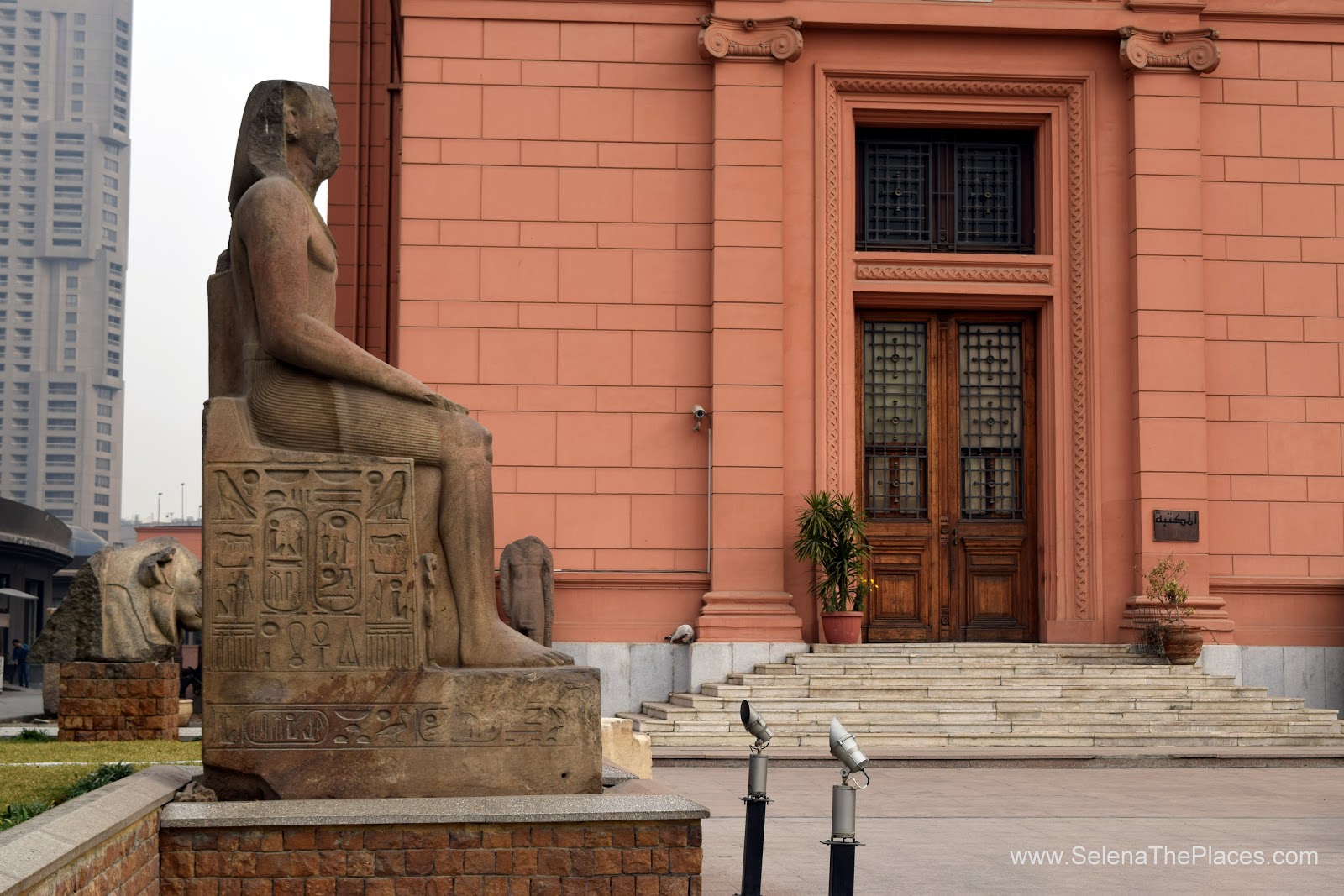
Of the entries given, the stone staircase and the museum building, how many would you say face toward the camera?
2

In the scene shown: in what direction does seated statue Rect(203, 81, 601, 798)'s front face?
to the viewer's right

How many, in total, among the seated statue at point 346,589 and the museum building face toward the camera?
1

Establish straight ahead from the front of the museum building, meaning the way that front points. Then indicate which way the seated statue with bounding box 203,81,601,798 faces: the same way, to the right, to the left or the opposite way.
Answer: to the left

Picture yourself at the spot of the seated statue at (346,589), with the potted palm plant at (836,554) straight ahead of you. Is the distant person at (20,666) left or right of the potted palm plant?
left

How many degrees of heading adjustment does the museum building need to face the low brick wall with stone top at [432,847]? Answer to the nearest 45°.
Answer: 0° — it already faces it

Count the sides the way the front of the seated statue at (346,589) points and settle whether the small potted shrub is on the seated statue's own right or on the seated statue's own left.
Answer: on the seated statue's own left

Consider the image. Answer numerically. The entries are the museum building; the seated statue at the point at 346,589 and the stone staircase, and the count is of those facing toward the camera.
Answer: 2

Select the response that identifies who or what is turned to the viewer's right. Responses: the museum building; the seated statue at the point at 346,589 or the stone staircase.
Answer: the seated statue

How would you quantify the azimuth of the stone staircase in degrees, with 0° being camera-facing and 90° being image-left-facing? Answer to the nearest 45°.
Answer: approximately 0°

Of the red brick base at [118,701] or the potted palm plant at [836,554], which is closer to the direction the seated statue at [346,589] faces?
the potted palm plant
